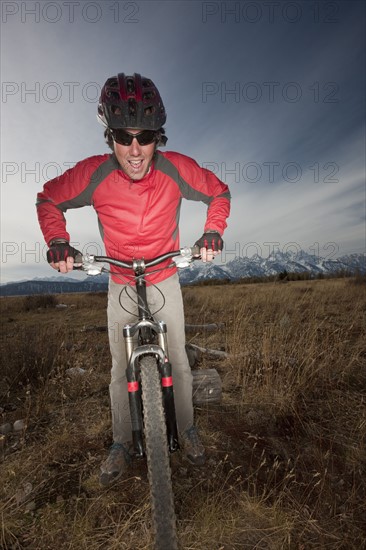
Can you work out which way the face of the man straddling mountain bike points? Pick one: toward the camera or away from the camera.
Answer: toward the camera

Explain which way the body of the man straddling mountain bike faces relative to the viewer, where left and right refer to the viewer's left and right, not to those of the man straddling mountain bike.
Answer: facing the viewer
